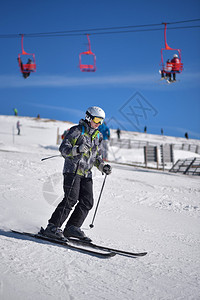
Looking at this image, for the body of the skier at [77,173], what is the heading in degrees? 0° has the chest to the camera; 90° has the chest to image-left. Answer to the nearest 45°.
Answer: approximately 315°

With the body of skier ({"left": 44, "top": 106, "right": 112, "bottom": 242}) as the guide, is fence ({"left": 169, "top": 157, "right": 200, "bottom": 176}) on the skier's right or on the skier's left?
on the skier's left

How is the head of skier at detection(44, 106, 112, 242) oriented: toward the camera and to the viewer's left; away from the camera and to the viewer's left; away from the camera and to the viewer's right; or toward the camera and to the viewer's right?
toward the camera and to the viewer's right
